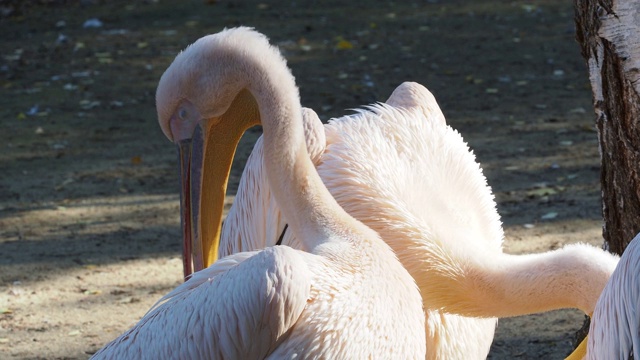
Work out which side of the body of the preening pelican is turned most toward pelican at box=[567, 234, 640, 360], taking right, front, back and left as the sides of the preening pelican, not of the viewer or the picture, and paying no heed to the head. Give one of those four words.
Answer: front

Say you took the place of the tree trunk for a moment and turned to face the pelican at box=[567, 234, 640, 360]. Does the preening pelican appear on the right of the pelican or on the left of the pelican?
right

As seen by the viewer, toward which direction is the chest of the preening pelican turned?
to the viewer's right
